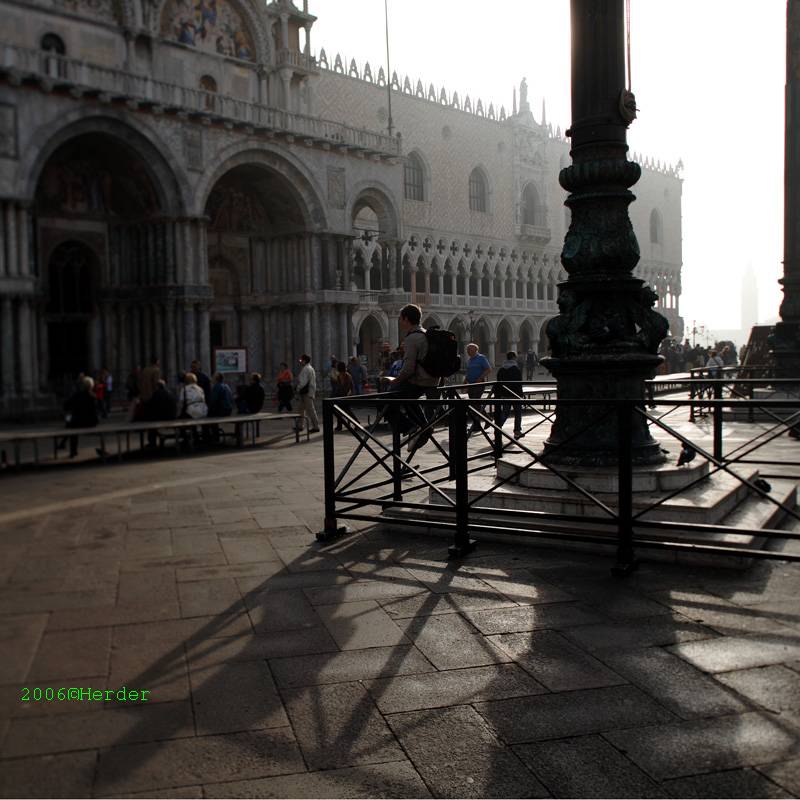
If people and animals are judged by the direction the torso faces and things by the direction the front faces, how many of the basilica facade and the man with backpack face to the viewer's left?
1

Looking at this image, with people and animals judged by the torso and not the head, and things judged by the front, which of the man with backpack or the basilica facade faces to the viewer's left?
the man with backpack

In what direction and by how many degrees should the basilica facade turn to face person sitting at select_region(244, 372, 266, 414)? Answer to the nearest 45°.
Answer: approximately 45° to its right

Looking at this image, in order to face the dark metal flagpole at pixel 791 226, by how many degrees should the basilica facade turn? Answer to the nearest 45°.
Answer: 0° — it already faces it

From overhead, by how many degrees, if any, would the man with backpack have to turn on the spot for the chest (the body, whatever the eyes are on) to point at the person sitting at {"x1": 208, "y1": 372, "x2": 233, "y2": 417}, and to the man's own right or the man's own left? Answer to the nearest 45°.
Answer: approximately 45° to the man's own right

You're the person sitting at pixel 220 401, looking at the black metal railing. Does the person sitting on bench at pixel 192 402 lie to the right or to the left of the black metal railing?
right

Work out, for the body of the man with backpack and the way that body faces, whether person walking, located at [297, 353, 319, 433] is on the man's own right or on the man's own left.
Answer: on the man's own right

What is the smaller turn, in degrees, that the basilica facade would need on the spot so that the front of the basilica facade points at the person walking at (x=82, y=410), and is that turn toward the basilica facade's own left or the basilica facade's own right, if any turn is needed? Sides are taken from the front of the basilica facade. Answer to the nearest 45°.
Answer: approximately 45° to the basilica facade's own right

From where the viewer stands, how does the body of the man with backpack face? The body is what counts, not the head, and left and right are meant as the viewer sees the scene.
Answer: facing to the left of the viewer

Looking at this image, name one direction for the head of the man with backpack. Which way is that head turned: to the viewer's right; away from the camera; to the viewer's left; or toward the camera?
to the viewer's left

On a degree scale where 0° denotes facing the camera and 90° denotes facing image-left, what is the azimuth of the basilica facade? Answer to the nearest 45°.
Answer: approximately 315°

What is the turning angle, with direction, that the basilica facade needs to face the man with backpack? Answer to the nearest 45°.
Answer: approximately 45° to its right
